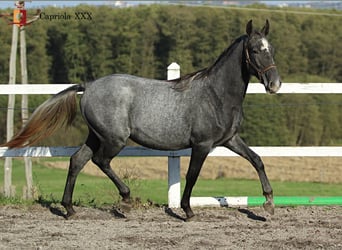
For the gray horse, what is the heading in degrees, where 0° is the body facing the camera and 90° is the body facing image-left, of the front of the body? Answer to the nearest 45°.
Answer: approximately 270°
